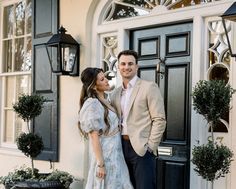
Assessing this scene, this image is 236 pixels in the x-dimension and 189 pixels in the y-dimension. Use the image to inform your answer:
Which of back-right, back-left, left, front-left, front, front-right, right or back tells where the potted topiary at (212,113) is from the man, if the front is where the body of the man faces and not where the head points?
back-left

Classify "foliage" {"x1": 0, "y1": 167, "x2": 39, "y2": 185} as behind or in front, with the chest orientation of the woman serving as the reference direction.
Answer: behind

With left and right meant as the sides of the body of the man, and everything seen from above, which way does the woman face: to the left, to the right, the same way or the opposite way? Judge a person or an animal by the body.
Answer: to the left

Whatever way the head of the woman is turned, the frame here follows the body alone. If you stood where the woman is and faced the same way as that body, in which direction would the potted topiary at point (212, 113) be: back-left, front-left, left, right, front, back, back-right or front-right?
front-left

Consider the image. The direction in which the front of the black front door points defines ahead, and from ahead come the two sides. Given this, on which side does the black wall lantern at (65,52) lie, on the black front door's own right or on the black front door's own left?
on the black front door's own right

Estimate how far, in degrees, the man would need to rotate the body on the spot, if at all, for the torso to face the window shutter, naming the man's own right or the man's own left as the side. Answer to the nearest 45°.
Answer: approximately 90° to the man's own right

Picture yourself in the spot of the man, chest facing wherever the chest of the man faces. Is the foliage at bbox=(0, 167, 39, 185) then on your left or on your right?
on your right

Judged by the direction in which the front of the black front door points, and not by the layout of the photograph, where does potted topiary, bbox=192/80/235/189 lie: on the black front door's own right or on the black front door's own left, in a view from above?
on the black front door's own left

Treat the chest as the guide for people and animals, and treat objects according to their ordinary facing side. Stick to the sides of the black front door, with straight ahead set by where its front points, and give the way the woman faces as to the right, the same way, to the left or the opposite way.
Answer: to the left

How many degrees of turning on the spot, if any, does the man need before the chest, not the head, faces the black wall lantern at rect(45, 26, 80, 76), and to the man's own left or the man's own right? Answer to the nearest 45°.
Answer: approximately 90° to the man's own right

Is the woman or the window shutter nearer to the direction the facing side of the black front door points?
the woman

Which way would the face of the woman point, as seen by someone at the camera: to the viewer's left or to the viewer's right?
to the viewer's right
